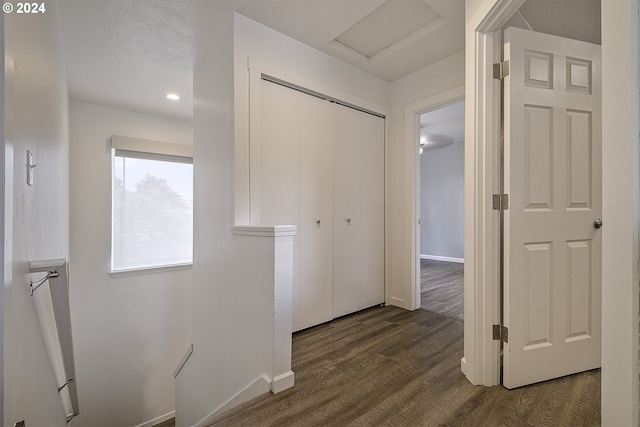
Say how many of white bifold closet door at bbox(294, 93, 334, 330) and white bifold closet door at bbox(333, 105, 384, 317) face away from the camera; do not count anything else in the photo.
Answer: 0

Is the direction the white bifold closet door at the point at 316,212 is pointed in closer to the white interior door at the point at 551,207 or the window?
the white interior door

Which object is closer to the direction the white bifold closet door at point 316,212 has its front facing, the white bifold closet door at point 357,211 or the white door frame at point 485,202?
the white door frame

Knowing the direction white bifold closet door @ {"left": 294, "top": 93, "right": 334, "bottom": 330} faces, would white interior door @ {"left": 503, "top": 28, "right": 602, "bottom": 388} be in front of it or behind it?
in front

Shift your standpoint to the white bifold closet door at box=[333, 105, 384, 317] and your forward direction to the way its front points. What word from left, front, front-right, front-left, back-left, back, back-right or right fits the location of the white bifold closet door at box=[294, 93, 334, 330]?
right

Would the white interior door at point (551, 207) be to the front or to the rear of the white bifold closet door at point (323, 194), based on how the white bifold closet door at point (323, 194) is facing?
to the front

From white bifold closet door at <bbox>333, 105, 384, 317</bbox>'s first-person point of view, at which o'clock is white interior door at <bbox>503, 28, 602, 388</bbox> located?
The white interior door is roughly at 12 o'clock from the white bifold closet door.

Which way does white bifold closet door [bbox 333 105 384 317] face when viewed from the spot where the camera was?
facing the viewer and to the right of the viewer

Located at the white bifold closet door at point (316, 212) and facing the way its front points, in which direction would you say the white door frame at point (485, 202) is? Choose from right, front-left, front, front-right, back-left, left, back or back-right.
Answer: front

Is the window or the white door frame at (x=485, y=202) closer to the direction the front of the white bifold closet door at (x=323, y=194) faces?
the white door frame
